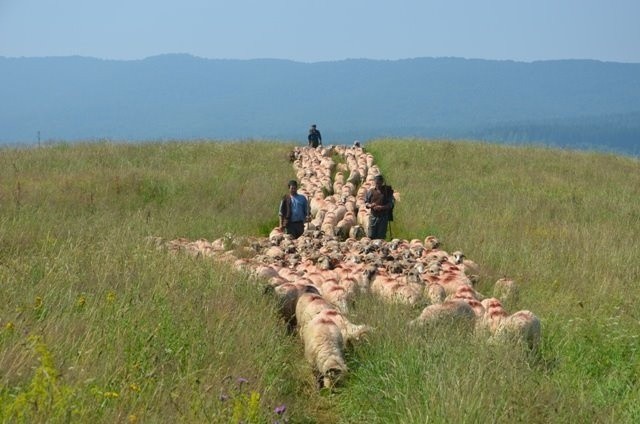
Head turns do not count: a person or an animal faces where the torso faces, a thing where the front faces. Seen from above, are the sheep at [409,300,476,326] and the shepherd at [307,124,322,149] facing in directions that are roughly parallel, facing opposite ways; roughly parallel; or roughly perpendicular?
roughly perpendicular

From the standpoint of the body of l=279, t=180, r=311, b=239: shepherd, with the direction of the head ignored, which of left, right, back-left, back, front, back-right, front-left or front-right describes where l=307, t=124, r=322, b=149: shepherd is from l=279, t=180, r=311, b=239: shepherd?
back

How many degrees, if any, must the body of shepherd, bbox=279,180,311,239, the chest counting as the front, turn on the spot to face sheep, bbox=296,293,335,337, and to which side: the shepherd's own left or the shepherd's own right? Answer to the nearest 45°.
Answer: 0° — they already face it

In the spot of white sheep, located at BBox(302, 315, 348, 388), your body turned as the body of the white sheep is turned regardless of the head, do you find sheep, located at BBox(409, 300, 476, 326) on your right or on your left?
on your left

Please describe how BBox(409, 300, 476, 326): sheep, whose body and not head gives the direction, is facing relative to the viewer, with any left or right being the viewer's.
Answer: facing to the left of the viewer

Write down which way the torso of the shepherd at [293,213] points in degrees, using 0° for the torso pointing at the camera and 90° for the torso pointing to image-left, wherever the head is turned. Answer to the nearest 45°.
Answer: approximately 0°
